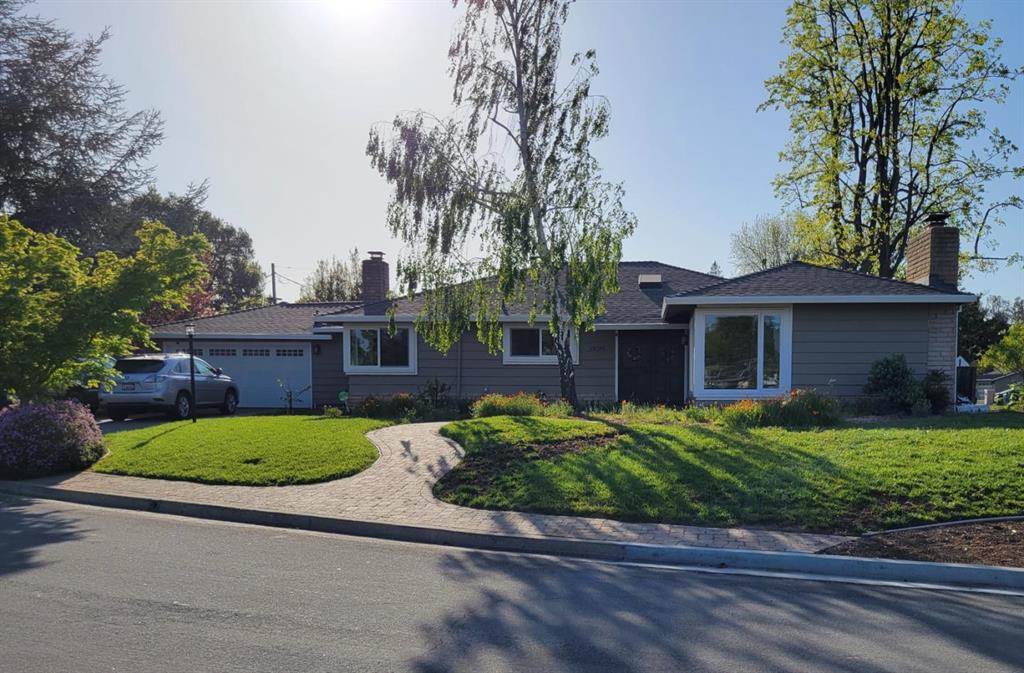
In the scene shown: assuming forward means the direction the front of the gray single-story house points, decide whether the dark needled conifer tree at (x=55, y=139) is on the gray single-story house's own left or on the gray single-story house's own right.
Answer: on the gray single-story house's own right

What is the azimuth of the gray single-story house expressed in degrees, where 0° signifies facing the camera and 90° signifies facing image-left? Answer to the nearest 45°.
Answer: approximately 0°

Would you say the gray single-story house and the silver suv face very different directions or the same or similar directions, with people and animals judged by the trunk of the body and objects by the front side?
very different directions

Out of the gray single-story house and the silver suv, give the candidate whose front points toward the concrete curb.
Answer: the gray single-story house

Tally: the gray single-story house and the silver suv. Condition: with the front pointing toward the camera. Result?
1

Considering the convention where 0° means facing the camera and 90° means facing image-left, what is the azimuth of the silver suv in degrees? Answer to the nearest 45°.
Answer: approximately 225°

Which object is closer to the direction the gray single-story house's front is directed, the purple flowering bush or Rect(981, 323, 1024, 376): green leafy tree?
the purple flowering bush

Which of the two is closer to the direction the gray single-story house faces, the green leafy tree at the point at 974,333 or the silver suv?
the silver suv

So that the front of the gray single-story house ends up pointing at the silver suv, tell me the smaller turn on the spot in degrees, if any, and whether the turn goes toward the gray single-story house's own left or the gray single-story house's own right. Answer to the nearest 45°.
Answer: approximately 90° to the gray single-story house's own right
